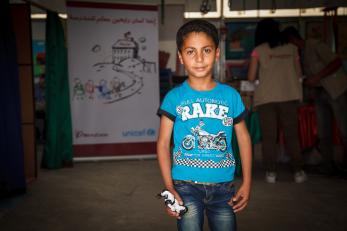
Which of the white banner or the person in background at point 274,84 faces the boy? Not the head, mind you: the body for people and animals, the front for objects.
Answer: the white banner

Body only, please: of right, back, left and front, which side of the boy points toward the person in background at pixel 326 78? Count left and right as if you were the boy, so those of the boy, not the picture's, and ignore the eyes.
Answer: back

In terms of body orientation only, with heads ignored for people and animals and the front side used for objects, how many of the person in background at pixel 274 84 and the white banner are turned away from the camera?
1

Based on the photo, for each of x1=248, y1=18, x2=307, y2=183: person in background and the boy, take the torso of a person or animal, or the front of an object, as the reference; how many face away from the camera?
1

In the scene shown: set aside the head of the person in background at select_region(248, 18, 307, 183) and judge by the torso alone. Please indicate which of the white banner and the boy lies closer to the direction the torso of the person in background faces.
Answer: the white banner

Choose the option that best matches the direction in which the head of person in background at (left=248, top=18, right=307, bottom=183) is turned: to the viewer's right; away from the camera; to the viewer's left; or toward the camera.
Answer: away from the camera

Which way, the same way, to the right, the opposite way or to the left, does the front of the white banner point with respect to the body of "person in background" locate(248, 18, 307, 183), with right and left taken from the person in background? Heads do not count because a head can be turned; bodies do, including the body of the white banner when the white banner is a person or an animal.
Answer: the opposite way

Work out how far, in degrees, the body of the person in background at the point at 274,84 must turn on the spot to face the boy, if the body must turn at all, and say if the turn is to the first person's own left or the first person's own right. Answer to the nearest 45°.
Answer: approximately 180°

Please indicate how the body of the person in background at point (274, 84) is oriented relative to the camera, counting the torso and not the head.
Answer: away from the camera

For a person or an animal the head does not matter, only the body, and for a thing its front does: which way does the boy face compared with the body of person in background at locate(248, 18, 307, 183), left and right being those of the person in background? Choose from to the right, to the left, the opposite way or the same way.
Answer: the opposite way

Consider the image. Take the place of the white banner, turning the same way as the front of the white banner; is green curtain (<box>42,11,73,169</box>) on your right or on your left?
on your right

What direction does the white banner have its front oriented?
toward the camera

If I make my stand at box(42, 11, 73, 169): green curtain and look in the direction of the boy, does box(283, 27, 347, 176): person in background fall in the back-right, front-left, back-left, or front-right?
front-left
